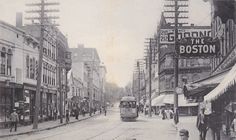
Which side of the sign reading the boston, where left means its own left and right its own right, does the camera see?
front
